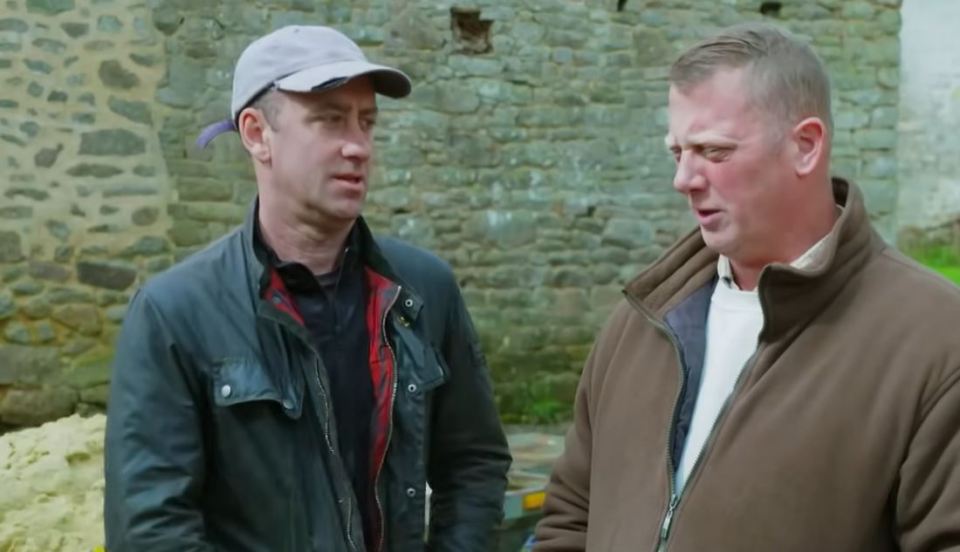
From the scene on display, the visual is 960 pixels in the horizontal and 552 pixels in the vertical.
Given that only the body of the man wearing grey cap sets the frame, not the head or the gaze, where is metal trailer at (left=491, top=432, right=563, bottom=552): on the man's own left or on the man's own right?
on the man's own left

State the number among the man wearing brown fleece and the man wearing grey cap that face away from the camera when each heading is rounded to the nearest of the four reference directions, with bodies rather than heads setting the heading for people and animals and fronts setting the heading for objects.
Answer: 0

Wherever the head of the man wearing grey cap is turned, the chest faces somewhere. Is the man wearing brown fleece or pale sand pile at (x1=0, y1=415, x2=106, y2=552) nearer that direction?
the man wearing brown fleece

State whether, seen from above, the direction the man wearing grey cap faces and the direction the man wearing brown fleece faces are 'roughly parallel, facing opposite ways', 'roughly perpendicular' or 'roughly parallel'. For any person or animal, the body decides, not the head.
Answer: roughly perpendicular

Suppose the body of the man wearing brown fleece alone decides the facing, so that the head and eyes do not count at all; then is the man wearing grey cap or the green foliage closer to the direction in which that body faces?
the man wearing grey cap

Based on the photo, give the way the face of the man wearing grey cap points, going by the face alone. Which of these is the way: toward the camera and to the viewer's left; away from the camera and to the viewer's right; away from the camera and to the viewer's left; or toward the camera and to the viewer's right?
toward the camera and to the viewer's right

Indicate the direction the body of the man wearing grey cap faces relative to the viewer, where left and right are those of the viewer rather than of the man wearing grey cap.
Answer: facing the viewer and to the right of the viewer

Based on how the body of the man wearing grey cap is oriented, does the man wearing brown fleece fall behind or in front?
in front

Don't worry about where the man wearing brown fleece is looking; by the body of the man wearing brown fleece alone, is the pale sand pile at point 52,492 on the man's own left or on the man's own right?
on the man's own right

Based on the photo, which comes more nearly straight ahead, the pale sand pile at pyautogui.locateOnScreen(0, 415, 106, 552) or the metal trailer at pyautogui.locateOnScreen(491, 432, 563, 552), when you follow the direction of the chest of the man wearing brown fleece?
the pale sand pile

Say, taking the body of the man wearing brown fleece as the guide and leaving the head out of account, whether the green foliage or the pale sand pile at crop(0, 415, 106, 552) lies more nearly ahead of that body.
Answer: the pale sand pile

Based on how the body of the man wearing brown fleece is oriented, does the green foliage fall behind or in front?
behind

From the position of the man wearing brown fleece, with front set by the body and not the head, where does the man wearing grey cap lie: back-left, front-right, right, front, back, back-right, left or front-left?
front-right

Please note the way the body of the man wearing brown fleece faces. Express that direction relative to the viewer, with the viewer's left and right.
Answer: facing the viewer and to the left of the viewer

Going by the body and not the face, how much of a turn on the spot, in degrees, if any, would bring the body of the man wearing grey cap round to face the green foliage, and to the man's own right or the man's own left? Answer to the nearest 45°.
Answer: approximately 90° to the man's own left
